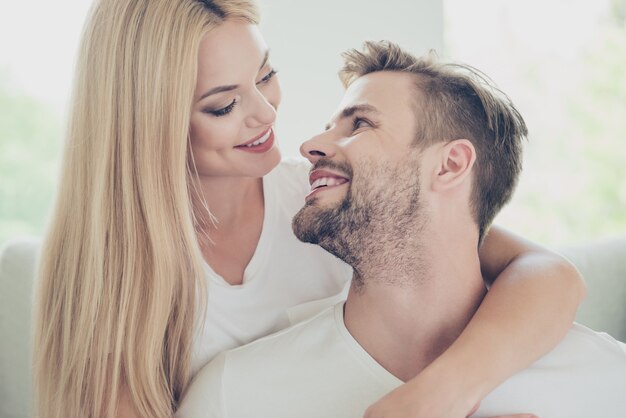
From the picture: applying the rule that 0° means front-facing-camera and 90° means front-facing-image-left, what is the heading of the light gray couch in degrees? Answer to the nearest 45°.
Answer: approximately 0°

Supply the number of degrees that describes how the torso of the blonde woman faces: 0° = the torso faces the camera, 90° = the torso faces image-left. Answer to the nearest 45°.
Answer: approximately 315°
